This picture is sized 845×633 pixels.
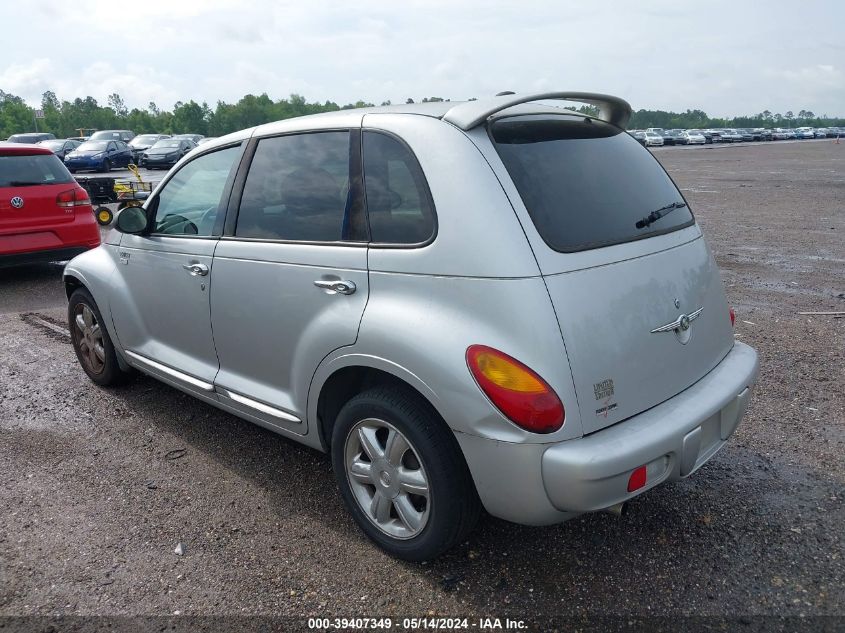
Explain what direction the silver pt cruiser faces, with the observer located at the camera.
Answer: facing away from the viewer and to the left of the viewer

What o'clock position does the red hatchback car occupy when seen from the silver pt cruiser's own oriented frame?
The red hatchback car is roughly at 12 o'clock from the silver pt cruiser.
